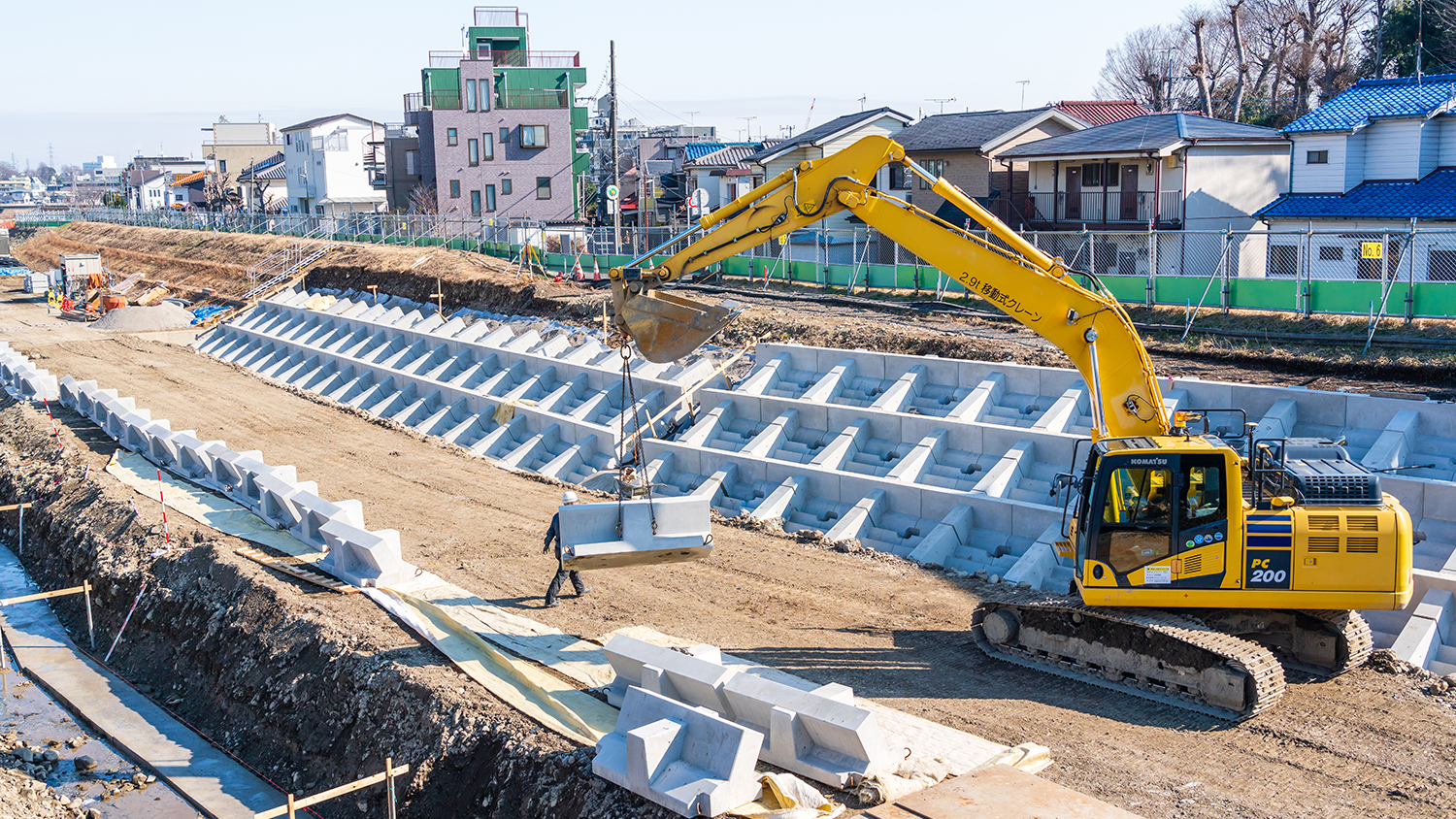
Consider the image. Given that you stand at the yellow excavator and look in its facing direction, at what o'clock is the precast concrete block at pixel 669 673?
The precast concrete block is roughly at 11 o'clock from the yellow excavator.

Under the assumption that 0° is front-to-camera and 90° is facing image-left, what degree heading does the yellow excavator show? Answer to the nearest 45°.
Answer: approximately 90°

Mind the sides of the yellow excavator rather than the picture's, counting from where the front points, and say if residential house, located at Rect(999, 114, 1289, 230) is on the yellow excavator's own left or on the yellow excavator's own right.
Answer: on the yellow excavator's own right

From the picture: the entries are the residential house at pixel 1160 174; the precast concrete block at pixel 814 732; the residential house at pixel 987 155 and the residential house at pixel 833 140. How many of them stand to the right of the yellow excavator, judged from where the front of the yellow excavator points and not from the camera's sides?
3
